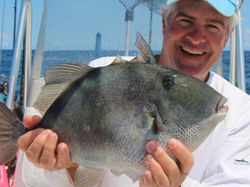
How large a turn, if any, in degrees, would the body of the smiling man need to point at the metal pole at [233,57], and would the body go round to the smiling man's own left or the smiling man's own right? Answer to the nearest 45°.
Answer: approximately 180°

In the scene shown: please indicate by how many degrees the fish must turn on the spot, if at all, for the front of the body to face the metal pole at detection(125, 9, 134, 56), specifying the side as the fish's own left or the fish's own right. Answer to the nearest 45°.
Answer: approximately 90° to the fish's own left

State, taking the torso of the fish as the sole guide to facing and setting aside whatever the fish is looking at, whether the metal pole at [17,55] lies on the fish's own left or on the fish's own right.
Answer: on the fish's own left

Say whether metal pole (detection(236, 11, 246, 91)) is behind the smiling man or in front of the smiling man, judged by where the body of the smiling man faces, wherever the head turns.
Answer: behind

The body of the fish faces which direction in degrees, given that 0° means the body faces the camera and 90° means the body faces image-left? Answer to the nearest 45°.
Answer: approximately 270°

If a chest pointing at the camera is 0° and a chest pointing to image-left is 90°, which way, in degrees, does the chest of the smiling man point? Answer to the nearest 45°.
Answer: approximately 0°
